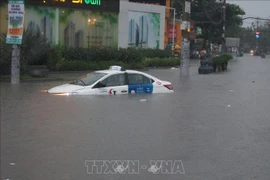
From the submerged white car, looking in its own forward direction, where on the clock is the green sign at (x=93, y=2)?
The green sign is roughly at 3 o'clock from the submerged white car.

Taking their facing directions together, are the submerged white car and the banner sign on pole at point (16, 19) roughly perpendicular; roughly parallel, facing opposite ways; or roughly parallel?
roughly perpendicular

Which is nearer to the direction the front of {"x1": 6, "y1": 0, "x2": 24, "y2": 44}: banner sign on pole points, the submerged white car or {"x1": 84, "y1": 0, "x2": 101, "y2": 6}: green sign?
the submerged white car

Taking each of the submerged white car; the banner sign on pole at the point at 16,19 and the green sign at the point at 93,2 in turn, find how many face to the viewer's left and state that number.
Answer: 1

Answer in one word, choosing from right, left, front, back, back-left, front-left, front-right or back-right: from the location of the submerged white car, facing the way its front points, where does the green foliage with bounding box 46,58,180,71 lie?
right

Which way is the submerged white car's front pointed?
to the viewer's left

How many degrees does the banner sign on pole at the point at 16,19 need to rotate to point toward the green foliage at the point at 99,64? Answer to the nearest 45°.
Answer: approximately 135° to its left

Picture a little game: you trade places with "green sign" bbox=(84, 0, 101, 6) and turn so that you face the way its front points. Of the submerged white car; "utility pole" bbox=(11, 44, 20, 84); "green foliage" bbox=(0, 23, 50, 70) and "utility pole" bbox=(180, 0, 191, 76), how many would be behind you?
0

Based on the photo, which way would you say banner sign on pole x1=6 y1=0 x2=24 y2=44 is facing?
toward the camera

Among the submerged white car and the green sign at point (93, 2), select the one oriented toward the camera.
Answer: the green sign

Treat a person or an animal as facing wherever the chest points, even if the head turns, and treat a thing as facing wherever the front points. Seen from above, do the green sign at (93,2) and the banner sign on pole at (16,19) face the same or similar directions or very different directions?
same or similar directions

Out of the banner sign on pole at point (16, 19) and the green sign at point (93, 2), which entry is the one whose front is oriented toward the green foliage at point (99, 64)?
the green sign

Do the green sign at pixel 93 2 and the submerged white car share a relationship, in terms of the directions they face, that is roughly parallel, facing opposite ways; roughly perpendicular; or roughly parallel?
roughly perpendicular
